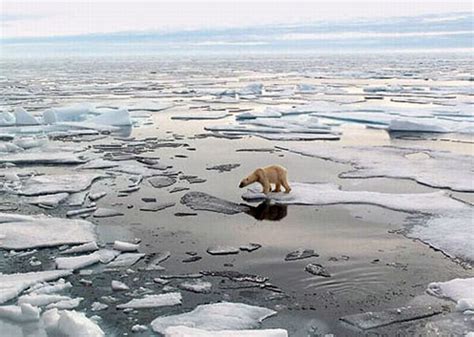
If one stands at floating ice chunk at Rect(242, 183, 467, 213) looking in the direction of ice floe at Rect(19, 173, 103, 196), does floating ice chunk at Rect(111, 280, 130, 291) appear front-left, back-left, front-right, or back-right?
front-left

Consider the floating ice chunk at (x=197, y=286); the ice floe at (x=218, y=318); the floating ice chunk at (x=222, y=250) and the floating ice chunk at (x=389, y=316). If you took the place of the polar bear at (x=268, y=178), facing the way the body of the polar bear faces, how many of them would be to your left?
4

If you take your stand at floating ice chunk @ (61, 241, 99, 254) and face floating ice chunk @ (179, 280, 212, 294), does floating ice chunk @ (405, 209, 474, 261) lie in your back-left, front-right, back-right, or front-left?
front-left

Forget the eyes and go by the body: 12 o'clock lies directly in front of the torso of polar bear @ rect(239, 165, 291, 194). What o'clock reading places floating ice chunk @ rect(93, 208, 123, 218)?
The floating ice chunk is roughly at 11 o'clock from the polar bear.

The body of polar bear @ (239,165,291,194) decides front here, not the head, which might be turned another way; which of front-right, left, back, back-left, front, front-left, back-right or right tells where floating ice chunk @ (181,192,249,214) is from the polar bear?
front-left

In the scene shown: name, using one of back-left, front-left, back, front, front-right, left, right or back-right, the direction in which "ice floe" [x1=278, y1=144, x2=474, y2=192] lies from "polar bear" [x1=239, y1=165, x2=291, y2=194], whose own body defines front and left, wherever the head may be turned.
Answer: back-right

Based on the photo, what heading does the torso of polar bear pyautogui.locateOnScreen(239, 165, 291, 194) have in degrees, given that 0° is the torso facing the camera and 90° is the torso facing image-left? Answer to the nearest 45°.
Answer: approximately 90°

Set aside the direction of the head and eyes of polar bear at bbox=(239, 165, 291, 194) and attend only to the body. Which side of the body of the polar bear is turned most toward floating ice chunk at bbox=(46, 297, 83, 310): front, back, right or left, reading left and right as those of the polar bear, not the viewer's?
left

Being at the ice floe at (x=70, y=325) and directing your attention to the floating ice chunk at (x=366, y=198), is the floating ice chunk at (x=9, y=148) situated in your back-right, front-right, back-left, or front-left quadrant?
front-left

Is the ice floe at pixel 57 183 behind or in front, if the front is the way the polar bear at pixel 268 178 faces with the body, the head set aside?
in front

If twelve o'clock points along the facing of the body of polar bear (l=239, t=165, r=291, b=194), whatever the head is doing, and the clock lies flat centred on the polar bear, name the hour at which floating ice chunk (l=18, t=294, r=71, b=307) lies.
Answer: The floating ice chunk is roughly at 10 o'clock from the polar bear.

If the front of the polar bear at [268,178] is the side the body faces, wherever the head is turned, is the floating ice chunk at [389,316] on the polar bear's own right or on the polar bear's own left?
on the polar bear's own left

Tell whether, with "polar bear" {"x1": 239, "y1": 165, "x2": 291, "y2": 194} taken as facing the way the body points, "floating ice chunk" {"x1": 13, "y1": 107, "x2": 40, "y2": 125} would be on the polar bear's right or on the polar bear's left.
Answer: on the polar bear's right

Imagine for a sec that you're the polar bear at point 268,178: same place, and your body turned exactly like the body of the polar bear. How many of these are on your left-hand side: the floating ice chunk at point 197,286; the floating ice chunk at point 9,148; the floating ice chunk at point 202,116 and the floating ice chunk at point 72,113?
1

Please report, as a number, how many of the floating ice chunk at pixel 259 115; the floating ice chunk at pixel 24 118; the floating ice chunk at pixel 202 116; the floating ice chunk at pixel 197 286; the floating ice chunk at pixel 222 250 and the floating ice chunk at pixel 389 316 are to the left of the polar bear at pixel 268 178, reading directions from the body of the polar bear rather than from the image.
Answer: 3

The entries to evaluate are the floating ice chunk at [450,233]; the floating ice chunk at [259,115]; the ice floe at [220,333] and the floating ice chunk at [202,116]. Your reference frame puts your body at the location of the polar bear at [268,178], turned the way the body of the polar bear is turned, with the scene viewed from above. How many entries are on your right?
2
